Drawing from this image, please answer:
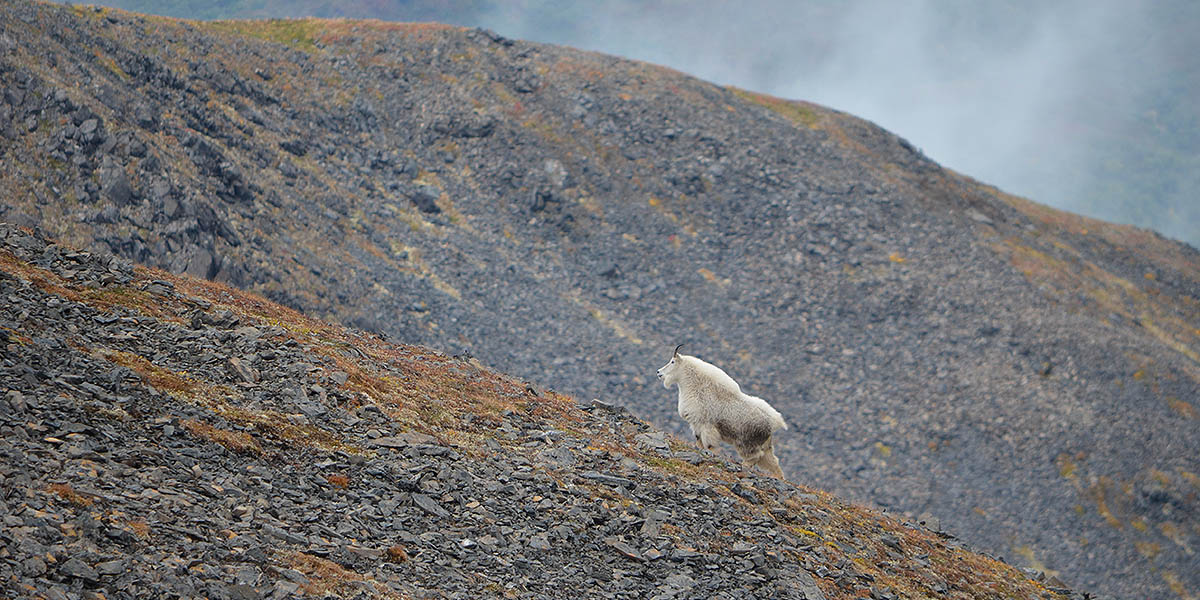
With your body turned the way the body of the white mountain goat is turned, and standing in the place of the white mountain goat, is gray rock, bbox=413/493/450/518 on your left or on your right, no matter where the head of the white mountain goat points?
on your left

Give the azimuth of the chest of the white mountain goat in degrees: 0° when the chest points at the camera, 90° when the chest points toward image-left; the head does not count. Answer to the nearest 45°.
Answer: approximately 90°

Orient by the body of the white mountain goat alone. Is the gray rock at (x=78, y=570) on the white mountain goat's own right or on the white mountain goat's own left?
on the white mountain goat's own left
